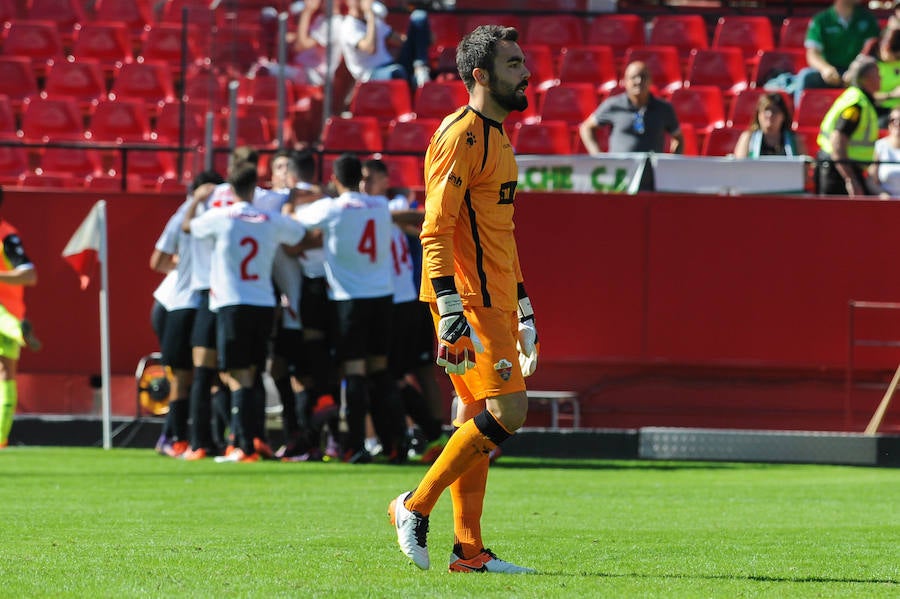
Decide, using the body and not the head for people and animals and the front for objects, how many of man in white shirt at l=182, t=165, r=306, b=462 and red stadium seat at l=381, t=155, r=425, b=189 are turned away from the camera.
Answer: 1

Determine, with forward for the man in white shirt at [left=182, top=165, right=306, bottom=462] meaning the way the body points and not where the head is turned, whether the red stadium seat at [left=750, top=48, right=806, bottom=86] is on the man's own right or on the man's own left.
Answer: on the man's own right

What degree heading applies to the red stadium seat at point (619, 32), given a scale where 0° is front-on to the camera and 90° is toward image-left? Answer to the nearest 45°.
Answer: approximately 0°

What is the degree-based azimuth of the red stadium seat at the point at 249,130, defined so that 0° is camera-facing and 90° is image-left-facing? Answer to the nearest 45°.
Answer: approximately 0°

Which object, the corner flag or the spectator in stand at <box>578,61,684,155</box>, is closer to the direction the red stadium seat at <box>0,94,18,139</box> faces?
the corner flag

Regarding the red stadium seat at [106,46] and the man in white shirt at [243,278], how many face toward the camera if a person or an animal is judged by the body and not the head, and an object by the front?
1

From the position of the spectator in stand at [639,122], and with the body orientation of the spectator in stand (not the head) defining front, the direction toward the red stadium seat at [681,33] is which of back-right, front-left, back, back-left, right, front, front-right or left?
back

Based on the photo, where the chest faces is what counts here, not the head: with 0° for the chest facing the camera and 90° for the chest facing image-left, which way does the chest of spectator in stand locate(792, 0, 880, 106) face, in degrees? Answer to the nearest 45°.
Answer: approximately 45°

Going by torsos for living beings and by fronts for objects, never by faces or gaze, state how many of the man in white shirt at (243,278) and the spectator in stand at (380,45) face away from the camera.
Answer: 1
